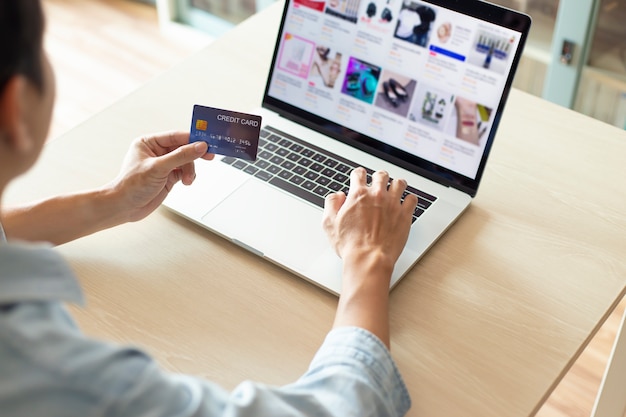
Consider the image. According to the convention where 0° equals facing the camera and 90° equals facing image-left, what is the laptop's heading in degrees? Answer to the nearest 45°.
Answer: approximately 45°
